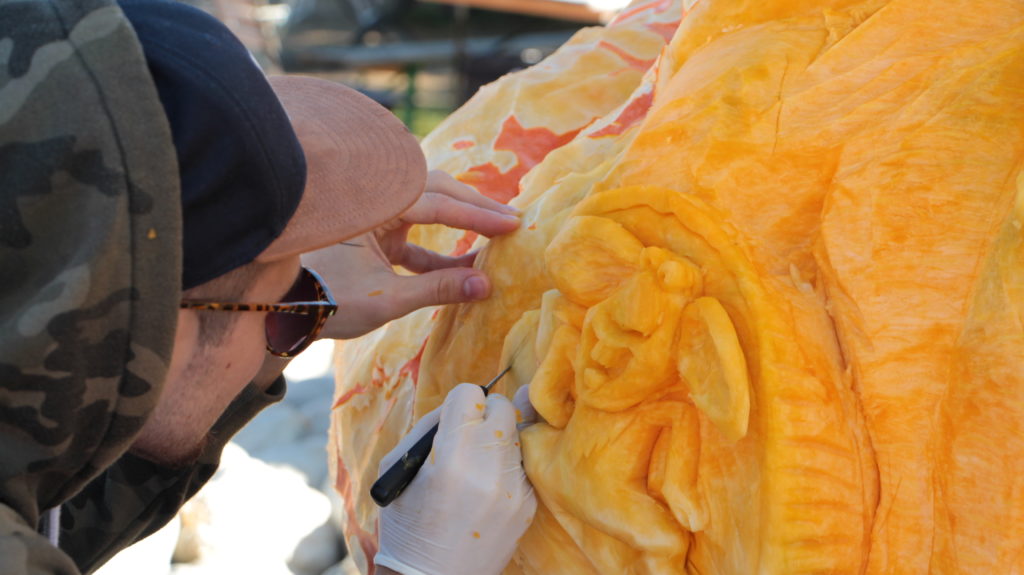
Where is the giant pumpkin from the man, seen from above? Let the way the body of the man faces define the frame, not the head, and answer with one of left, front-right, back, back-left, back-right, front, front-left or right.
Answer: front

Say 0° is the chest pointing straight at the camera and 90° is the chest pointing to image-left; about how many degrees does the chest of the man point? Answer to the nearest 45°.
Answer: approximately 270°
